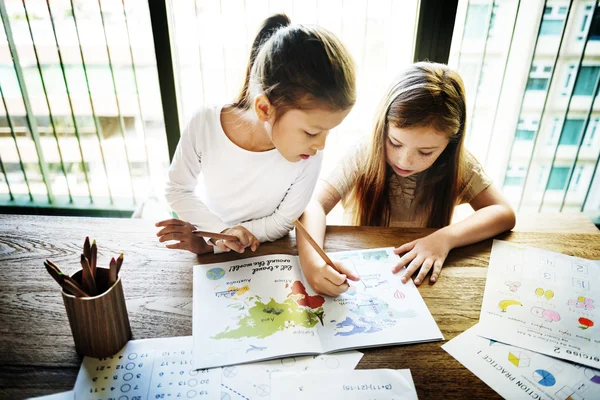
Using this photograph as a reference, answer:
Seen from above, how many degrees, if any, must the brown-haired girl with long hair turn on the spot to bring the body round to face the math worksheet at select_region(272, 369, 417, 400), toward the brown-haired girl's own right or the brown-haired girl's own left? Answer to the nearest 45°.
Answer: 0° — they already face it

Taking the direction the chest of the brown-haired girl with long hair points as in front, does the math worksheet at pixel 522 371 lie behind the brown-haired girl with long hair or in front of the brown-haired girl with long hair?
in front

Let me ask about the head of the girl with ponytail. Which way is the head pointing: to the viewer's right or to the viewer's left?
to the viewer's right

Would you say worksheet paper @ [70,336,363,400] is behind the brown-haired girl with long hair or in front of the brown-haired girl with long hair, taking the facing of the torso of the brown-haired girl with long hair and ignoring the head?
in front

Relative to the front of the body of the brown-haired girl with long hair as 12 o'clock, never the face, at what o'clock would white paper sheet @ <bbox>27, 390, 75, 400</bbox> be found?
The white paper sheet is roughly at 1 o'clock from the brown-haired girl with long hair.

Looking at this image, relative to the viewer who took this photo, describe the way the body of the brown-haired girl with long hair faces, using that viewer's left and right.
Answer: facing the viewer
